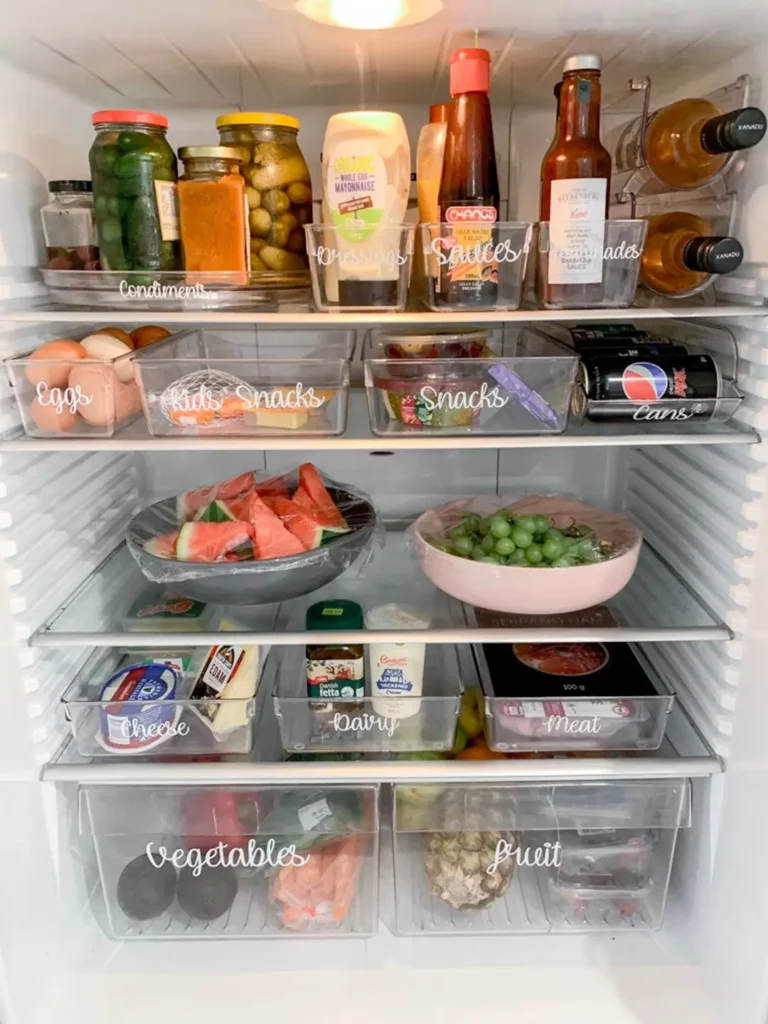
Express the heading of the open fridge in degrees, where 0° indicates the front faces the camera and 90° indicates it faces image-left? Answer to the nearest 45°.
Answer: approximately 0°
